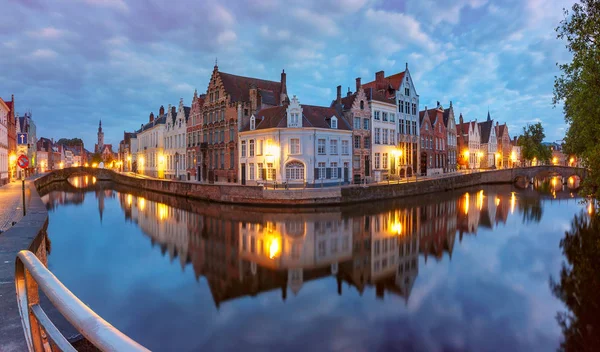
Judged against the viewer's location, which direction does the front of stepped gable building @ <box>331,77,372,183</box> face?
facing the viewer and to the right of the viewer

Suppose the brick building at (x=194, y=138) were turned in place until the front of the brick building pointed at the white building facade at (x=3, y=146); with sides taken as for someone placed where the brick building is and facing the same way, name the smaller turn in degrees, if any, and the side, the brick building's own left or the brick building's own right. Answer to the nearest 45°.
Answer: approximately 45° to the brick building's own right

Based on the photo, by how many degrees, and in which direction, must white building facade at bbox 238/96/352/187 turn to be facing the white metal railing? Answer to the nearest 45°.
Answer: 0° — it already faces it

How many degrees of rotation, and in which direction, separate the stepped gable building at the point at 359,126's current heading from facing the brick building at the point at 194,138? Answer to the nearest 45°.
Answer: approximately 135° to its right

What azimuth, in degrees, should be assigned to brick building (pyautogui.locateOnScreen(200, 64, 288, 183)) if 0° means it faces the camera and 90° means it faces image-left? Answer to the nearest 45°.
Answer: approximately 45°

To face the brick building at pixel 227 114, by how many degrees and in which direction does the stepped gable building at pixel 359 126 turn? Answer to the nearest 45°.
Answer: approximately 135° to its right

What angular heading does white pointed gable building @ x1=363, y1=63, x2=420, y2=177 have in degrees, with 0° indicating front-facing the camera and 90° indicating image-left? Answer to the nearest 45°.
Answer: approximately 315°

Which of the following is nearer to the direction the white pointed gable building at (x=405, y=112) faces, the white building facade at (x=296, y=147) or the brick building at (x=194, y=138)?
the white building facade

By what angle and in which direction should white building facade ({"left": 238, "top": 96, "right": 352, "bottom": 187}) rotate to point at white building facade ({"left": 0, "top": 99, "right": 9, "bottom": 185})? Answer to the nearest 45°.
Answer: approximately 90° to its right

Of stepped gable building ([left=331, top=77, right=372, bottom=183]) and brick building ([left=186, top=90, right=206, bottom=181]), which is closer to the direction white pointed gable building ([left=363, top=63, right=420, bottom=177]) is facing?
the stepped gable building

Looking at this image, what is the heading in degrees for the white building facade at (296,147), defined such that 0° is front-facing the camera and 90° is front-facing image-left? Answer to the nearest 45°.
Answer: approximately 0°
